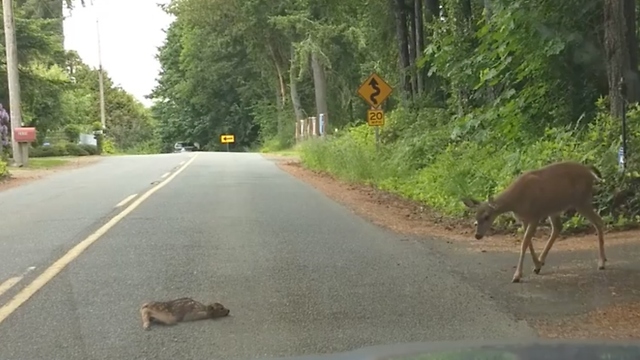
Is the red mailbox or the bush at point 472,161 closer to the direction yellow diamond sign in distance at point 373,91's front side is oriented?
the bush

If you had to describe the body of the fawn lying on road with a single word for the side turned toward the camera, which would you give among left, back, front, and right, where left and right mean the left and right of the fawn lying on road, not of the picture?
right

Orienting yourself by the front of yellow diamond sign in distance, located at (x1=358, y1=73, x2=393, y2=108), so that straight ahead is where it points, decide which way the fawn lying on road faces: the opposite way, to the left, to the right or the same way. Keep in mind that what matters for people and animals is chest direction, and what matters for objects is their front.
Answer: to the left

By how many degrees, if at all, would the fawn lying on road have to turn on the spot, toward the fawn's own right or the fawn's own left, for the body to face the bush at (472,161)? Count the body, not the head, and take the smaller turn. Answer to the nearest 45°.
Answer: approximately 45° to the fawn's own left

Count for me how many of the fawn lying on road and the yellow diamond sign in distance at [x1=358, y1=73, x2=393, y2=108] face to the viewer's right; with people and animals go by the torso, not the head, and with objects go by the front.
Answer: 1

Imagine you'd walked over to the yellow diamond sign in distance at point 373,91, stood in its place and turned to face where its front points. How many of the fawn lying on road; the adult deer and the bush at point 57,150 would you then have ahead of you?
2

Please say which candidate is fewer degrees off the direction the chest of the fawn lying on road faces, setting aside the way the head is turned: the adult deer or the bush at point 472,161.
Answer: the adult deer

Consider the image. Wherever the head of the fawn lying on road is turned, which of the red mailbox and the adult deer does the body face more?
the adult deer

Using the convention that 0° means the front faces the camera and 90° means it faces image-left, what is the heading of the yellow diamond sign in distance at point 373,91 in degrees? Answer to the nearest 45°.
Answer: approximately 0°

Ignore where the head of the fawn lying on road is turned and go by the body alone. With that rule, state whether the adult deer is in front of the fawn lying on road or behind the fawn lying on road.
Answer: in front
